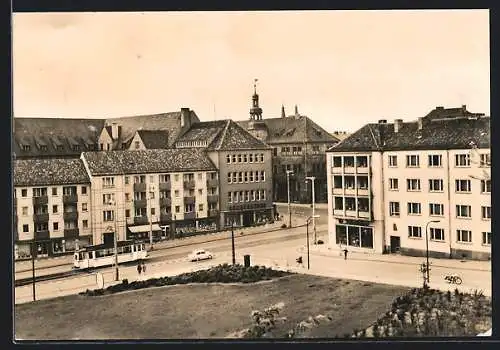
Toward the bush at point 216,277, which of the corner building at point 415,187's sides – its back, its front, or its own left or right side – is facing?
front

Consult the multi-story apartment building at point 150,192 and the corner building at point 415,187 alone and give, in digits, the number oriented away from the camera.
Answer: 0

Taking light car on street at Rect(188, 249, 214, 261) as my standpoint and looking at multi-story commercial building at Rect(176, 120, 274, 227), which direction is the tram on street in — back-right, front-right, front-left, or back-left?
back-left

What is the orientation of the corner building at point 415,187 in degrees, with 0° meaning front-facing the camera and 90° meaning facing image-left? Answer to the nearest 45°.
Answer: approximately 45°

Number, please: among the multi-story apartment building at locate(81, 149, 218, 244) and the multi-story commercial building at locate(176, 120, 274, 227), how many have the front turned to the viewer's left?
0

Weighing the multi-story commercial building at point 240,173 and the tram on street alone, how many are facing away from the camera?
0

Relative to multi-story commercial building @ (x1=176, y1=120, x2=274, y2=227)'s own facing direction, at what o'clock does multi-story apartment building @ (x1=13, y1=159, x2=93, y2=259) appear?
multi-story apartment building @ (x1=13, y1=159, x2=93, y2=259) is roughly at 2 o'clock from multi-story commercial building @ (x1=176, y1=120, x2=274, y2=227).

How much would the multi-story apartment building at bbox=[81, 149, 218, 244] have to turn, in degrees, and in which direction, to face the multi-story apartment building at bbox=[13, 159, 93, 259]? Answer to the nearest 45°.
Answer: approximately 135° to its right

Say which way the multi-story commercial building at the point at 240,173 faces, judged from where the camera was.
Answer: facing the viewer and to the right of the viewer
